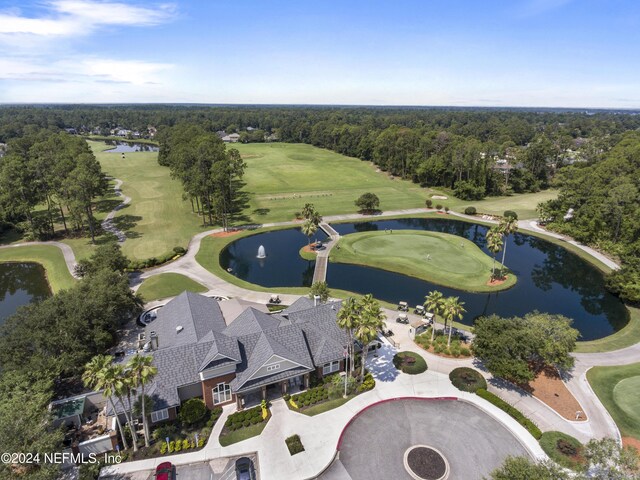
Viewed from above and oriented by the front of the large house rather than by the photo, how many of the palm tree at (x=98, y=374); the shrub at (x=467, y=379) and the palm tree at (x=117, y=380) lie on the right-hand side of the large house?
2

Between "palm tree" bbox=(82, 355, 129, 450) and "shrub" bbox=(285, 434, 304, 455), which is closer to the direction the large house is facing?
the shrub

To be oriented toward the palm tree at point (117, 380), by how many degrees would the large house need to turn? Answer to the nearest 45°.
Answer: approximately 90° to its right

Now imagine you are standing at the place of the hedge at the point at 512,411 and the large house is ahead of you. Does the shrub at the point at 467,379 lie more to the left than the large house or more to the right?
right

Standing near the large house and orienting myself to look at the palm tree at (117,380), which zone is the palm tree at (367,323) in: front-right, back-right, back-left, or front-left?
back-left

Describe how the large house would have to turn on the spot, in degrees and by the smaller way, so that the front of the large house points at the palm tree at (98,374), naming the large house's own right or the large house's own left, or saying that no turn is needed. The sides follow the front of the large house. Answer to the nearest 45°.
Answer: approximately 90° to the large house's own right

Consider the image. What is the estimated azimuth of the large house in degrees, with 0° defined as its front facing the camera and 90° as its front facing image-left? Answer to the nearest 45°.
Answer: approximately 315°

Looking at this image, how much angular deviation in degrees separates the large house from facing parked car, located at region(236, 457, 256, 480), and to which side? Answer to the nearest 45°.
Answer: approximately 45° to its right

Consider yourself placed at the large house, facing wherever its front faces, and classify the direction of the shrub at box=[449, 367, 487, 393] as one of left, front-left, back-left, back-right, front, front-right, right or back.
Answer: front-left

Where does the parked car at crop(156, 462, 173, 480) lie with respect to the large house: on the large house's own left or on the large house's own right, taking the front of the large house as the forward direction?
on the large house's own right

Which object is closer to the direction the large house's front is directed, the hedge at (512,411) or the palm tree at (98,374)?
the hedge

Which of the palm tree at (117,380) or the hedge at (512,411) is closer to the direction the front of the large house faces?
the hedge
